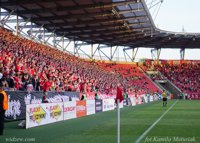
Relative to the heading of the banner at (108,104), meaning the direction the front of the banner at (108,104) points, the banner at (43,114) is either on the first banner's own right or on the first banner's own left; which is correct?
on the first banner's own right

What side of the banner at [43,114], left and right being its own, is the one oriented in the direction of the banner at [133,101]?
left

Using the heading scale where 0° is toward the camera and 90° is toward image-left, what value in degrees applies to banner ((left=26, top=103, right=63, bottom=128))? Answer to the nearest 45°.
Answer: approximately 315°

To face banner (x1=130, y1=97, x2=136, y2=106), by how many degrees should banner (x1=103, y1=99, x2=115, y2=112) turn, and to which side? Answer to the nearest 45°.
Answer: approximately 135° to its left

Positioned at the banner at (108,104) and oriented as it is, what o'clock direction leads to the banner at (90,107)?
the banner at (90,107) is roughly at 2 o'clock from the banner at (108,104).

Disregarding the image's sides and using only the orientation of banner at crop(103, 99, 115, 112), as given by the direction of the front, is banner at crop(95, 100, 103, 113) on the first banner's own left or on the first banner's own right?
on the first banner's own right

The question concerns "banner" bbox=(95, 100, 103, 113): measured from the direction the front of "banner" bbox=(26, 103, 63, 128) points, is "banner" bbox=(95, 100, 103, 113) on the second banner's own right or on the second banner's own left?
on the second banner's own left

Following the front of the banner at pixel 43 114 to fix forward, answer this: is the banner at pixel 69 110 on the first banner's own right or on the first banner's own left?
on the first banner's own left

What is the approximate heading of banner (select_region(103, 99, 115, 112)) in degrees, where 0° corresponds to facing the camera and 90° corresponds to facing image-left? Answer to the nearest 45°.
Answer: approximately 315°
